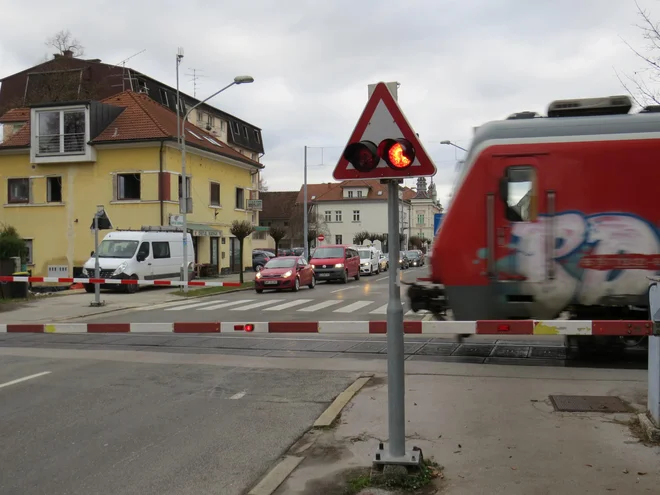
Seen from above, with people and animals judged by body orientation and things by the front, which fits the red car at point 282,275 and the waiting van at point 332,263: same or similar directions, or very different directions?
same or similar directions

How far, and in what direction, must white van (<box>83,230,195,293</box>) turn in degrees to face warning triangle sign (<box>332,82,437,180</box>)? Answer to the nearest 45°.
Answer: approximately 45° to its left

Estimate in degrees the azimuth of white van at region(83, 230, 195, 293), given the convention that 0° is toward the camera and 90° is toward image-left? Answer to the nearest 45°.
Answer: approximately 45°

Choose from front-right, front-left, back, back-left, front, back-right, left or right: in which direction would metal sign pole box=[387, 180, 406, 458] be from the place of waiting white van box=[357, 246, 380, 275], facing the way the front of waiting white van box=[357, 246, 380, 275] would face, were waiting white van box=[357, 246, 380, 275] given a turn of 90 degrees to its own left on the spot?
front-right

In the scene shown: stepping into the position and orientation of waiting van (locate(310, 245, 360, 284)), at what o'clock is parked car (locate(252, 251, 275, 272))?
parked car (locate(252, 251, 275, 272)) is roughly at 4 o'clock from waiting van (locate(310, 245, 360, 284)).

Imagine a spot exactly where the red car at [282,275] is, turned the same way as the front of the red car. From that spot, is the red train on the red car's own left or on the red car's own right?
on the red car's own left

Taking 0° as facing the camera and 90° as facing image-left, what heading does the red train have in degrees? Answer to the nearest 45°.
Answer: approximately 90°

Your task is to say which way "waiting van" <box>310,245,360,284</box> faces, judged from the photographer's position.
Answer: facing the viewer and to the left of the viewer

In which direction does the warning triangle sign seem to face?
toward the camera

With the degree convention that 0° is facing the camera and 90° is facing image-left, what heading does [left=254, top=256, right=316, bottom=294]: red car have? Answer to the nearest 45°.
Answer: approximately 45°

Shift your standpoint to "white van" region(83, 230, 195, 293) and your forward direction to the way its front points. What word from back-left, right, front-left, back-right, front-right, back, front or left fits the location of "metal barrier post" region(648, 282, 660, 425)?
front-left

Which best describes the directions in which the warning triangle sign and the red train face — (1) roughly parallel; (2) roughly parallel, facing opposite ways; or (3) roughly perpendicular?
roughly perpendicular

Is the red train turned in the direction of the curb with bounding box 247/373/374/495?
no

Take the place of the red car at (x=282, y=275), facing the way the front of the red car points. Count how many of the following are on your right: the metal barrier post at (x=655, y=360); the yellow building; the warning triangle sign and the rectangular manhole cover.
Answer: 1

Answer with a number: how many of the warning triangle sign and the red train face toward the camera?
1

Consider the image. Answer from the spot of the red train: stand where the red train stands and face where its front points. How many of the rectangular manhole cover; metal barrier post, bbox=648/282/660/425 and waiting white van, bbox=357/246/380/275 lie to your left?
2
